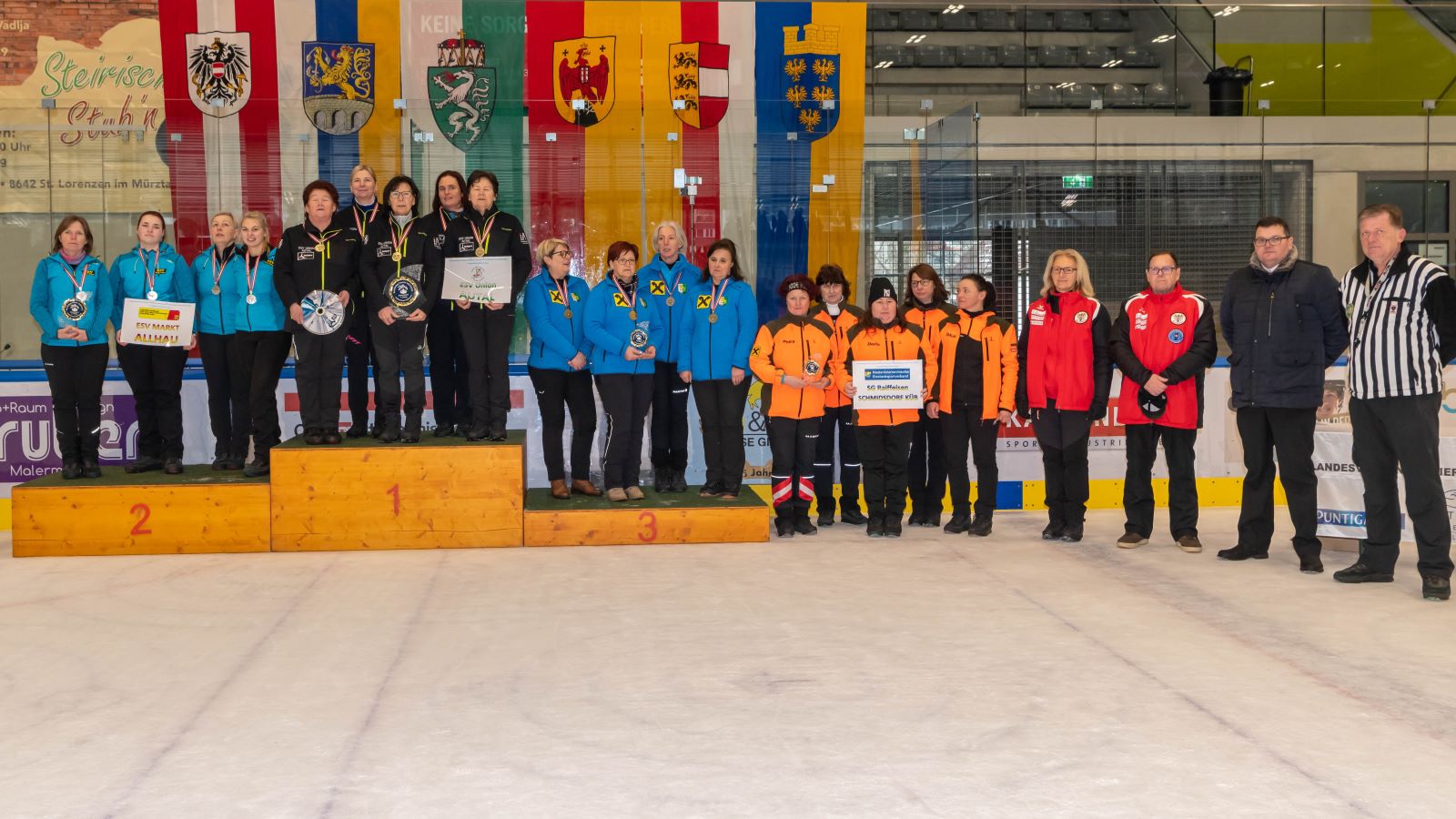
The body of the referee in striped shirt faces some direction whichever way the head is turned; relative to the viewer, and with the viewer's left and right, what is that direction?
facing the viewer and to the left of the viewer

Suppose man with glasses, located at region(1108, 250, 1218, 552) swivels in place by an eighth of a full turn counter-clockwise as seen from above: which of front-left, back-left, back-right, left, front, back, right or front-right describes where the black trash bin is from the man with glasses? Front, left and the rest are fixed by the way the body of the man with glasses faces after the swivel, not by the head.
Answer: back-left

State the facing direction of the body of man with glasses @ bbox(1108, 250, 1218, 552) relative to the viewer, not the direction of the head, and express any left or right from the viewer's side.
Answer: facing the viewer

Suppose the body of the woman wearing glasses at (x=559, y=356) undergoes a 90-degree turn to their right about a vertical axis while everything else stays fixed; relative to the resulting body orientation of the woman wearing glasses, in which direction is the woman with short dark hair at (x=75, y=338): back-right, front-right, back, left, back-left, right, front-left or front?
front-right

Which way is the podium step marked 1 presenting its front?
toward the camera

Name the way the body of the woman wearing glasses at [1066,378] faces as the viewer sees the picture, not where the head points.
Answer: toward the camera

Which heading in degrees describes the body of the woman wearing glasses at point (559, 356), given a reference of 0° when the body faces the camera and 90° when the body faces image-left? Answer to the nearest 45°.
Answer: approximately 315°

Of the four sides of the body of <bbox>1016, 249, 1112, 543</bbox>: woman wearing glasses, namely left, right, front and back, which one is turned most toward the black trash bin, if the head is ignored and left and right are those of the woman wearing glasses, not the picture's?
back

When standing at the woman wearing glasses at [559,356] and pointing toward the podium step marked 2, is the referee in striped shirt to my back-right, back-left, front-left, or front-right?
back-left

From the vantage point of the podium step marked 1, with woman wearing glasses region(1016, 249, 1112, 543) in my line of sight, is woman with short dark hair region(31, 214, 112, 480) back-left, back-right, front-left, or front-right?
back-left

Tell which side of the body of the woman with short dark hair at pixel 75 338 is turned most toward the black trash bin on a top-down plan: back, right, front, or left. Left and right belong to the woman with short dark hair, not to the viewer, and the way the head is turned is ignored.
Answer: left

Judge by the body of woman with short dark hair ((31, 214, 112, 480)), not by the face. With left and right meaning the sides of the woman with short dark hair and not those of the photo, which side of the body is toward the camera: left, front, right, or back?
front

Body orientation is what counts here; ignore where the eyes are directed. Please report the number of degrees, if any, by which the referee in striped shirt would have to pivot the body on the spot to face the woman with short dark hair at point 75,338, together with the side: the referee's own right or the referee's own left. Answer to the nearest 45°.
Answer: approximately 45° to the referee's own right

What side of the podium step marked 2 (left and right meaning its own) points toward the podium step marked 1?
left
